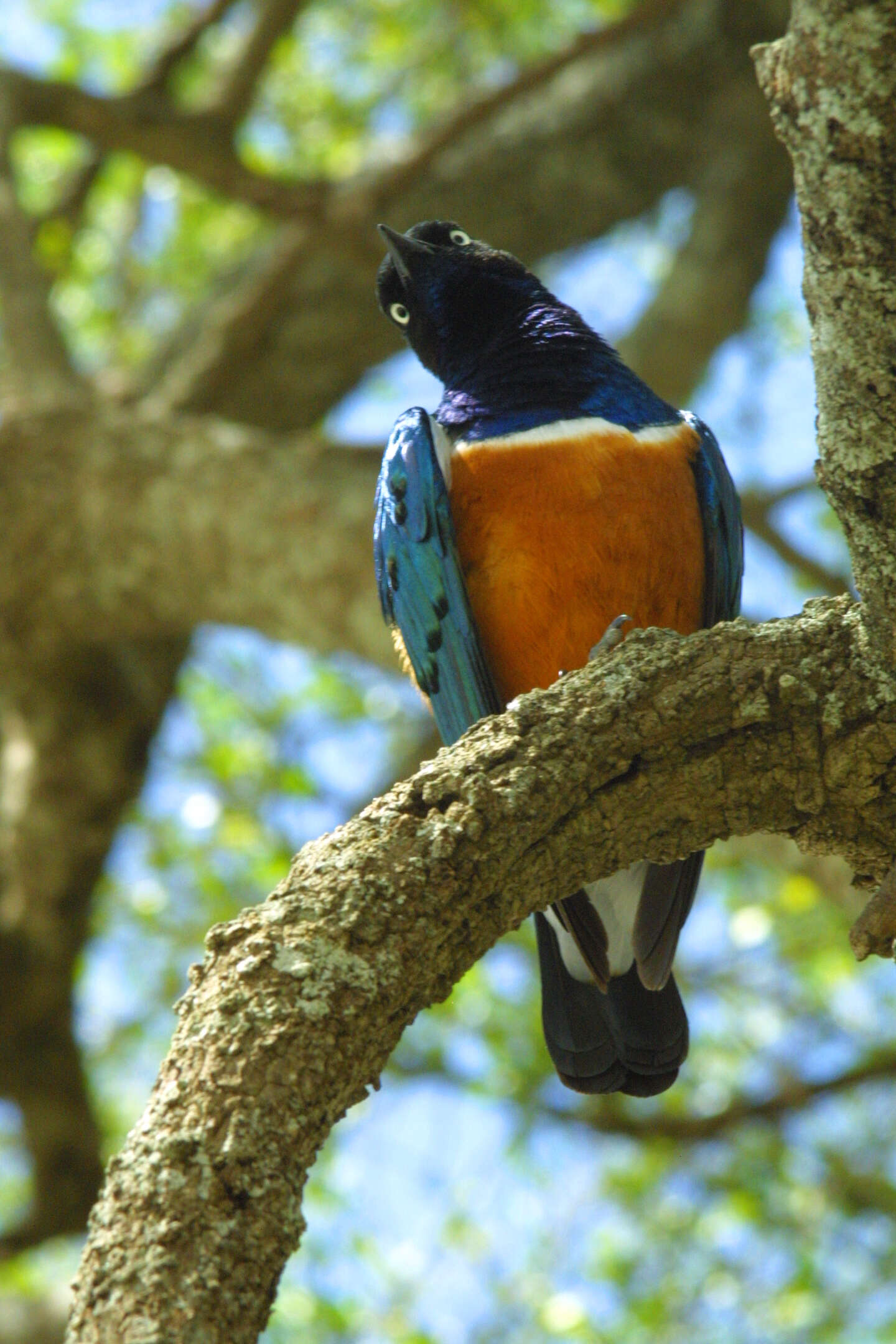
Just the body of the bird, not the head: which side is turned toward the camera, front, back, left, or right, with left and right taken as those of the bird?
front
